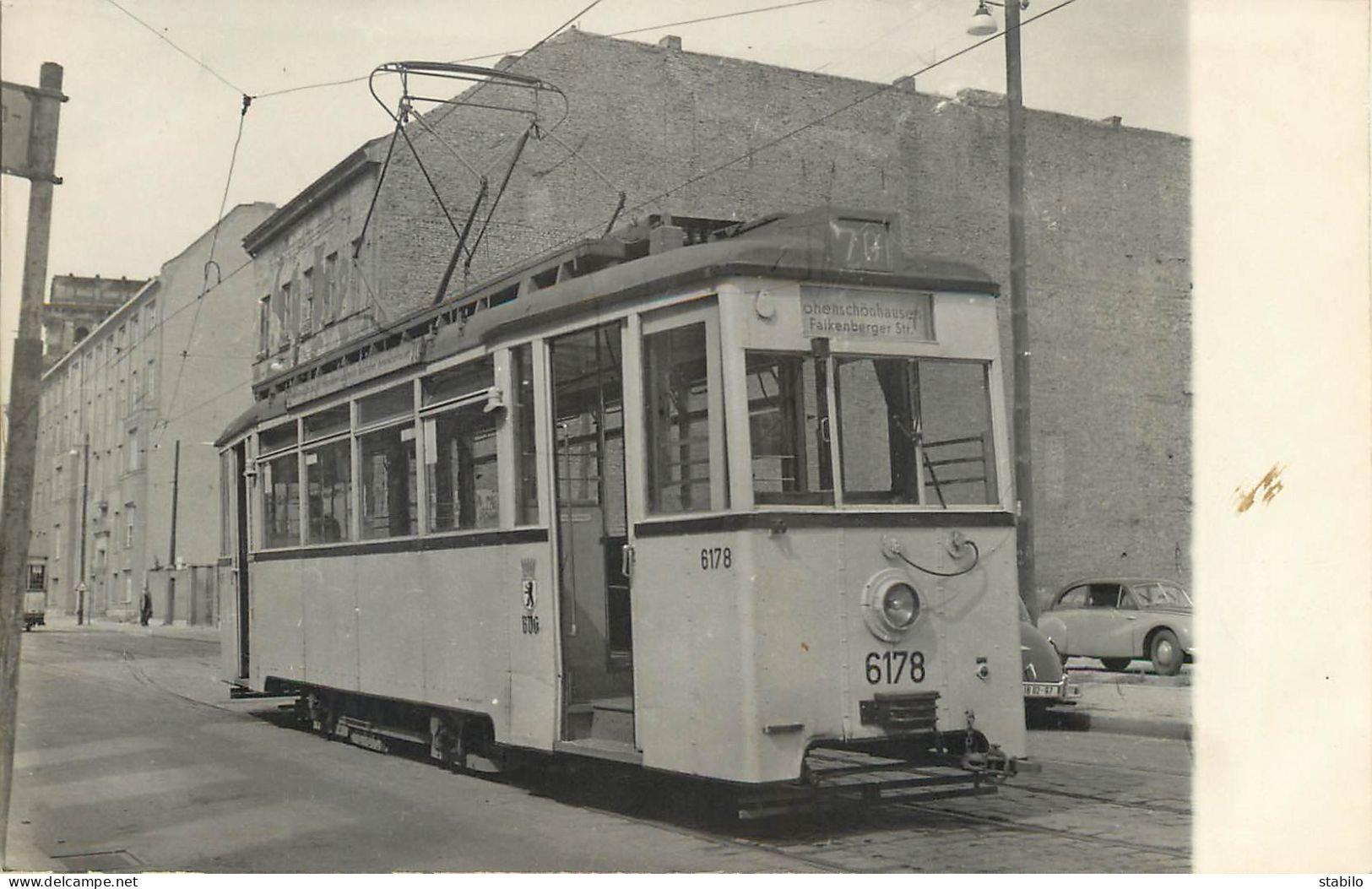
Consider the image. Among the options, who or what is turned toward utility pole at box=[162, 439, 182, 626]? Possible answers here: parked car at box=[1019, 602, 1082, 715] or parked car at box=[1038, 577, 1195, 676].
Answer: parked car at box=[1019, 602, 1082, 715]

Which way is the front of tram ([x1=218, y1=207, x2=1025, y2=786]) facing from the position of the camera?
facing the viewer and to the right of the viewer

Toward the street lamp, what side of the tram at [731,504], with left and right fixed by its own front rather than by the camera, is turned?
left

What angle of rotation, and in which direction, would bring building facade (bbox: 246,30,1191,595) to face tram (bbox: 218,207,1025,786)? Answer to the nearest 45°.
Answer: approximately 45° to its left

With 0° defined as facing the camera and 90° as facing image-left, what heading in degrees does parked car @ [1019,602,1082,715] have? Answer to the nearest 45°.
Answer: approximately 135°

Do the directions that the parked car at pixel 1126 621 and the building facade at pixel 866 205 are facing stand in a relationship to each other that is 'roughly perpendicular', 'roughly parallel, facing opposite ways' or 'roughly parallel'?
roughly perpendicular

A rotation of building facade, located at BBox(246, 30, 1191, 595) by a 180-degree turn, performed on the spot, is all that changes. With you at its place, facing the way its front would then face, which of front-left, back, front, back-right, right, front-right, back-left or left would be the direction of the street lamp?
back-right

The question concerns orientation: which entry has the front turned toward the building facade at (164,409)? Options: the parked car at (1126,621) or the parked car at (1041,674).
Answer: the parked car at (1041,674)
